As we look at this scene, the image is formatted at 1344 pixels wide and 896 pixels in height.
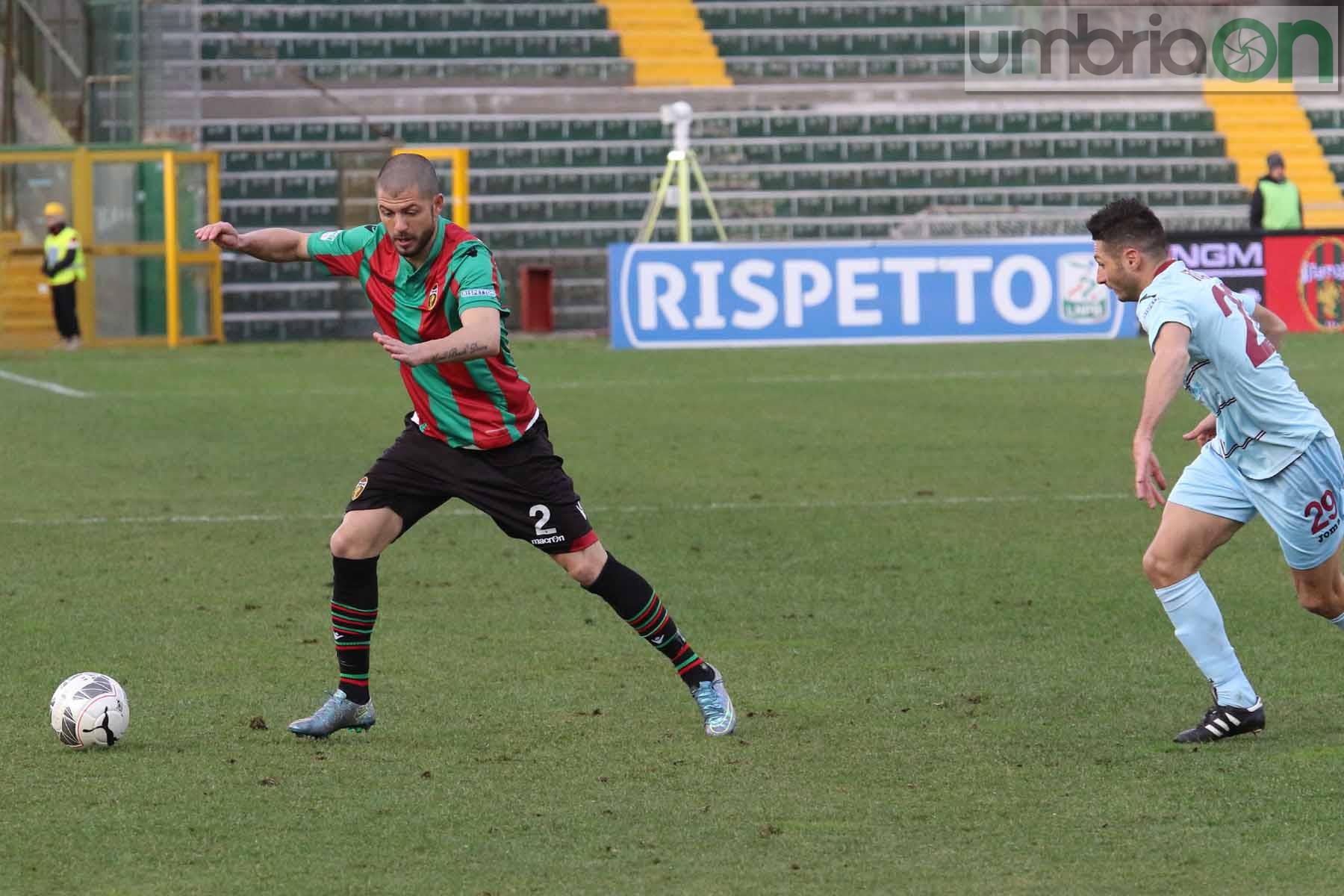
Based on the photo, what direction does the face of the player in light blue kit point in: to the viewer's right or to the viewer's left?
to the viewer's left

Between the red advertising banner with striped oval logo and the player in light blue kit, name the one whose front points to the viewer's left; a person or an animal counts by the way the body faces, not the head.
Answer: the player in light blue kit

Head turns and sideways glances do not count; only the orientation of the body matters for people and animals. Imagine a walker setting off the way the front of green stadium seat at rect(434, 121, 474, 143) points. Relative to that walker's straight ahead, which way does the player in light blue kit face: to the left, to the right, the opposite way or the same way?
to the right

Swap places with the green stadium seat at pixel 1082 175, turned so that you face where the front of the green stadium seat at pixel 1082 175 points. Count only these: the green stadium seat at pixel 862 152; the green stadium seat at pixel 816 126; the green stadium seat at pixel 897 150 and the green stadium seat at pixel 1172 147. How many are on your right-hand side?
3

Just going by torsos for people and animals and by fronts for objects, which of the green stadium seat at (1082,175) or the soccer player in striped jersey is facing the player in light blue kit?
the green stadium seat

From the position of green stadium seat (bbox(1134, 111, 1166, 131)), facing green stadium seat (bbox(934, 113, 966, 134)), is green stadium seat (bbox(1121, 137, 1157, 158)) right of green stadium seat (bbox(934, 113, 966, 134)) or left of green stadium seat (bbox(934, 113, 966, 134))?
left

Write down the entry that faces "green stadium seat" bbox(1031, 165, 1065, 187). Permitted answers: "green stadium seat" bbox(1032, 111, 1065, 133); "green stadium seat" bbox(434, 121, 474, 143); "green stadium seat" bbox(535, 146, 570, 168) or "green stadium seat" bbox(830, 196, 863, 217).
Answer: "green stadium seat" bbox(1032, 111, 1065, 133)

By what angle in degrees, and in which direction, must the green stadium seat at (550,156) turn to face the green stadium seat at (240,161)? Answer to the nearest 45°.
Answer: approximately 90° to its right

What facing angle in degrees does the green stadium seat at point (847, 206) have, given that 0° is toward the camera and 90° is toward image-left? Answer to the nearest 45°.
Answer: approximately 0°

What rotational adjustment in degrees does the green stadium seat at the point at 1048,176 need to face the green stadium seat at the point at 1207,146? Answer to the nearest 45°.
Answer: approximately 135° to its left

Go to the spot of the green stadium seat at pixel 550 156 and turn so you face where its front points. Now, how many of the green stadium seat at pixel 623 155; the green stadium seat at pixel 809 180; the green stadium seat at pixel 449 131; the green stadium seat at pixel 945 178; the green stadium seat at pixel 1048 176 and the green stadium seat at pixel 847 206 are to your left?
5

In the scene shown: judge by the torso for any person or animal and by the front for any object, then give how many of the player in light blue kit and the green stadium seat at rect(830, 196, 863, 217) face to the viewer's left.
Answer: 1
